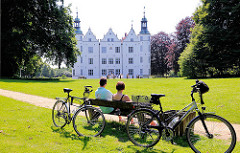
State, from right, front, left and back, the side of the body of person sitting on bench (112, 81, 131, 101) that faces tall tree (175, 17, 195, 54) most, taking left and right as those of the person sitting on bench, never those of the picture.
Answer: front

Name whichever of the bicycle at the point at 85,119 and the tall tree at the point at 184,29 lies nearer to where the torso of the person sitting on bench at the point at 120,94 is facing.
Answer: the tall tree

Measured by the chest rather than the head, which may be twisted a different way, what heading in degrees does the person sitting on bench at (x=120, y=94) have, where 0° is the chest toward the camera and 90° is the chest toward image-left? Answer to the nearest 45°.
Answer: approximately 180°

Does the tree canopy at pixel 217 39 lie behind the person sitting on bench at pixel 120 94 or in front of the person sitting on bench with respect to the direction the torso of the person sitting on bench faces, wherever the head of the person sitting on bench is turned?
in front

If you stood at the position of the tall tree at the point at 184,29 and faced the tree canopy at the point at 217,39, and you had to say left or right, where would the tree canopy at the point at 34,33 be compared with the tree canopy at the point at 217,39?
right

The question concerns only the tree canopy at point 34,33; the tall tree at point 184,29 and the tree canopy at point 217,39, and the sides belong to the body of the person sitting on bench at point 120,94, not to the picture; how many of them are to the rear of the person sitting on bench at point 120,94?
0

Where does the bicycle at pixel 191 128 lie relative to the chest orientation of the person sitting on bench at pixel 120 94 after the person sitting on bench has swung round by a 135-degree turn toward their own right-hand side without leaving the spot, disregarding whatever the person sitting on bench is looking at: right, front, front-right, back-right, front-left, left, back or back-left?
front

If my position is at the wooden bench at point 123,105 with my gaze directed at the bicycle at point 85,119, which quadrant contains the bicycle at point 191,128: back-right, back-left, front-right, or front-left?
back-left

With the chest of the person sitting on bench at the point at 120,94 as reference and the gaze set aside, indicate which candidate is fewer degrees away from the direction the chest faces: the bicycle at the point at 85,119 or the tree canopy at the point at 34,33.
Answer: the tree canopy

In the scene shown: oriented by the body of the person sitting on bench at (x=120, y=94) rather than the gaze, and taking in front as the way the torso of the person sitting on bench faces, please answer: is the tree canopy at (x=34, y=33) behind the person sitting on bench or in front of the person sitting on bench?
in front
